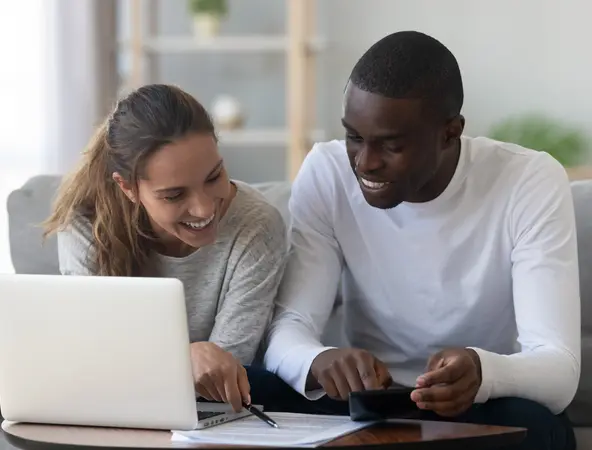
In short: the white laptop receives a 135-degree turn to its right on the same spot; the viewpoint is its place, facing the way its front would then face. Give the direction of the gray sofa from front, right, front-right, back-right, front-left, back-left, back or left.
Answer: back

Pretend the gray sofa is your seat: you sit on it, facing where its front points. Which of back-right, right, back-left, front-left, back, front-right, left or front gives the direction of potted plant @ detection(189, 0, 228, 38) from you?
back

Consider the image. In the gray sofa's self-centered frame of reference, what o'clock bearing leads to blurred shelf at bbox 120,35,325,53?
The blurred shelf is roughly at 6 o'clock from the gray sofa.

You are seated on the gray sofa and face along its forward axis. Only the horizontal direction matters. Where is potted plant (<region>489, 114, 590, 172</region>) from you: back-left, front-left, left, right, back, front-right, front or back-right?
back-left

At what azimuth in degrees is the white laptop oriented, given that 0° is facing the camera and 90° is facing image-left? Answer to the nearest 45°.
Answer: approximately 225°

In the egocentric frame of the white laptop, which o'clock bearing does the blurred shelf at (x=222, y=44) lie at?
The blurred shelf is roughly at 11 o'clock from the white laptop.

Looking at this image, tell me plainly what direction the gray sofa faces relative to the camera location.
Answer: facing the viewer
